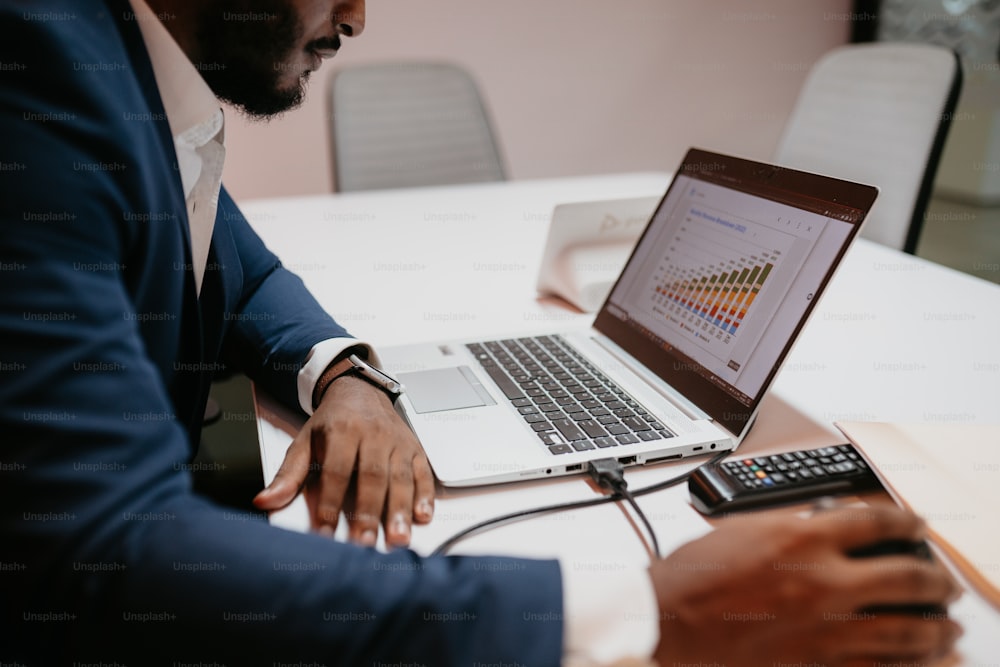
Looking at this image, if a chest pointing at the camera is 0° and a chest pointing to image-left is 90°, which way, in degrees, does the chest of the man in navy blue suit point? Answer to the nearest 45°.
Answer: approximately 270°

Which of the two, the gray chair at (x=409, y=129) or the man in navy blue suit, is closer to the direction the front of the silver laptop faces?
the man in navy blue suit

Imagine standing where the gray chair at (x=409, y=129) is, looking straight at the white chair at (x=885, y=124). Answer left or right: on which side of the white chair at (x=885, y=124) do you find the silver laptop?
right

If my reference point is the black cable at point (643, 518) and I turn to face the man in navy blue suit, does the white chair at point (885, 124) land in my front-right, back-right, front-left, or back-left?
back-right

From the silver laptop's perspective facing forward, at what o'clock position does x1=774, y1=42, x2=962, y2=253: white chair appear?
The white chair is roughly at 5 o'clock from the silver laptop.

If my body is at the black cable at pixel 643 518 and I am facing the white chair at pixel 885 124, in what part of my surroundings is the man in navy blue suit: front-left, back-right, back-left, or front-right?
back-left

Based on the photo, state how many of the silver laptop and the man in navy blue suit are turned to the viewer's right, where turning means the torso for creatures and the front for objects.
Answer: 1

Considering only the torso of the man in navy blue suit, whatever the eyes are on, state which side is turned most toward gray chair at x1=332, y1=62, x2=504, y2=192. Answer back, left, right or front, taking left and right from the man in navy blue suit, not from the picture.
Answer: left

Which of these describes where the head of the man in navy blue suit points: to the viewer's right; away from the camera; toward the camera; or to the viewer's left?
to the viewer's right

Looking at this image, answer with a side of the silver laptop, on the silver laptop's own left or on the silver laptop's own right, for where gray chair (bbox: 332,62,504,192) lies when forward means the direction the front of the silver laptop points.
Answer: on the silver laptop's own right

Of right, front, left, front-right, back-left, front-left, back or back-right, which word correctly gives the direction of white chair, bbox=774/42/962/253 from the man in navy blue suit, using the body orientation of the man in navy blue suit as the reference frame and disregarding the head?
front-left
